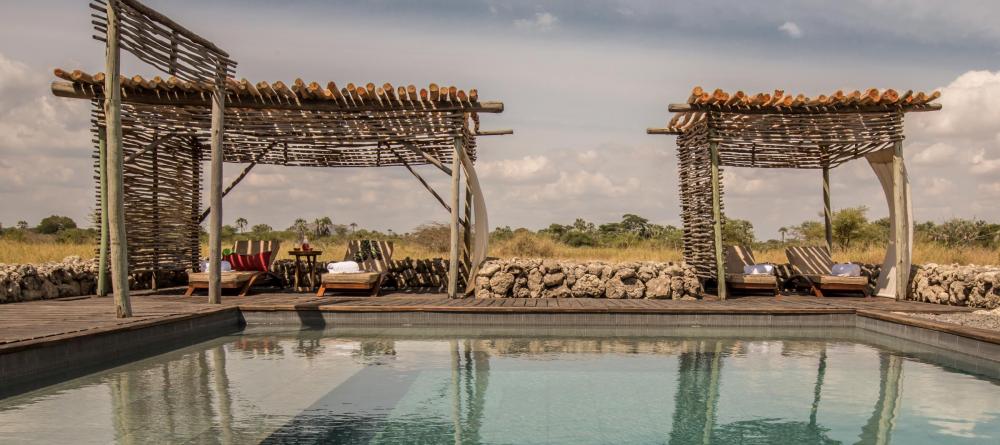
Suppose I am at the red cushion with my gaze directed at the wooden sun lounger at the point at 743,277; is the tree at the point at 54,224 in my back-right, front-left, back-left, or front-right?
back-left

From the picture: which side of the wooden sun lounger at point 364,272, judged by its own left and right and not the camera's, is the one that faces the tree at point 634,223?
back

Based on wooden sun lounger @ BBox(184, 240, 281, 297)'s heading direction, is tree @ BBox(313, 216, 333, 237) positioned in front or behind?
behind

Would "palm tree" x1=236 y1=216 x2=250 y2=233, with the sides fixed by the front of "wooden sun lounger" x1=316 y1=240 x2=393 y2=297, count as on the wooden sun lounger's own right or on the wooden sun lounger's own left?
on the wooden sun lounger's own right

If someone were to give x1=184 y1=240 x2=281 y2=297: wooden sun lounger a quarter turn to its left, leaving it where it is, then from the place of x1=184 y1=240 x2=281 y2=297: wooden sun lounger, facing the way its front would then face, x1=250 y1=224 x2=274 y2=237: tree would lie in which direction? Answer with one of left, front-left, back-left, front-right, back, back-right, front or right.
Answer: back-left

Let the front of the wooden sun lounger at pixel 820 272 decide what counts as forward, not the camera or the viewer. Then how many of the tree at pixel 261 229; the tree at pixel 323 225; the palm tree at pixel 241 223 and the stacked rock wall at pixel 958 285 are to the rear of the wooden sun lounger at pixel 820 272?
3

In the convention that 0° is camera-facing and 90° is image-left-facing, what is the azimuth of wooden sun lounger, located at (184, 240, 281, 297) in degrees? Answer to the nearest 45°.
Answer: approximately 45°

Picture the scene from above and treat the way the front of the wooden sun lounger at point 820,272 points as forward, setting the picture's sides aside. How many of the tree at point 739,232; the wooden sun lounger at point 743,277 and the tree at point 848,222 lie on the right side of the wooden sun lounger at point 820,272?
1

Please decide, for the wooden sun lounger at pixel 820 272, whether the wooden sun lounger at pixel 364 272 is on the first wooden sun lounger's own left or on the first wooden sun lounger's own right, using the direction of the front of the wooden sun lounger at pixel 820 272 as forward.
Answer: on the first wooden sun lounger's own right

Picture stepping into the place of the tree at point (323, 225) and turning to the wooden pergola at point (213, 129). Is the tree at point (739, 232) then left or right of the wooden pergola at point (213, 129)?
left
